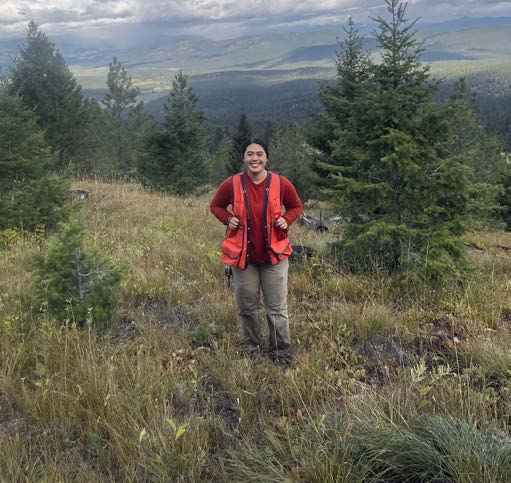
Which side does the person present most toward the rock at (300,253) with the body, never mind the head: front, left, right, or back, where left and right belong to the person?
back

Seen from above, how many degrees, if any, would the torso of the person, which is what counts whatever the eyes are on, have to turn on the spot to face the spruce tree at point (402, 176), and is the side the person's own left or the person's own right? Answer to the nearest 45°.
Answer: approximately 135° to the person's own left

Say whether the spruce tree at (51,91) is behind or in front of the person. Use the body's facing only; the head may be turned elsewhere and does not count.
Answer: behind

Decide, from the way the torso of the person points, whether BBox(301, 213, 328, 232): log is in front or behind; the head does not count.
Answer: behind

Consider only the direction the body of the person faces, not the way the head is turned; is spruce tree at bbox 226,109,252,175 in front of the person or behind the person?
behind

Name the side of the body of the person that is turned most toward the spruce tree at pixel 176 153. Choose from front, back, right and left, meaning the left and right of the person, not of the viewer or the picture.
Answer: back

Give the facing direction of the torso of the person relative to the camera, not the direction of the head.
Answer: toward the camera
